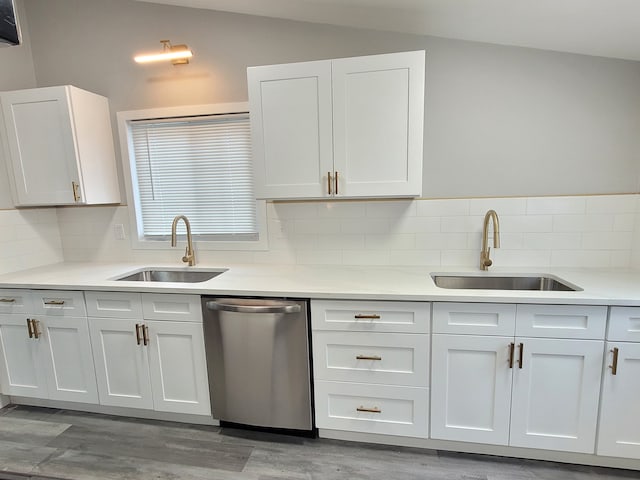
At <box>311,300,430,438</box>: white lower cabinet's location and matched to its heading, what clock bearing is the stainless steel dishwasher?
The stainless steel dishwasher is roughly at 3 o'clock from the white lower cabinet.

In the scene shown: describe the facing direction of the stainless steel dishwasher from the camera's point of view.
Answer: facing the viewer

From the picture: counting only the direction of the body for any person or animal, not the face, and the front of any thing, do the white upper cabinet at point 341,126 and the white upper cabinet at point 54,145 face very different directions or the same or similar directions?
same or similar directions

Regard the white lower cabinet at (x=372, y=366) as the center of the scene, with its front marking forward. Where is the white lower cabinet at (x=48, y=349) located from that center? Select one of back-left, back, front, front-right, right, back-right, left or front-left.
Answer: right

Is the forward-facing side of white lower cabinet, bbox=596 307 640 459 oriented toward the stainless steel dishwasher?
no

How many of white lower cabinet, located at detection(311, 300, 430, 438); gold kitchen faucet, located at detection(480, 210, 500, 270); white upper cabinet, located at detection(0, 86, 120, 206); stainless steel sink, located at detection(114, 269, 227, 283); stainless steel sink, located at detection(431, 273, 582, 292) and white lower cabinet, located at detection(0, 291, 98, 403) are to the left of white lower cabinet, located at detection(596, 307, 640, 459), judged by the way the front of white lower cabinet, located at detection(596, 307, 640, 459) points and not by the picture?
0

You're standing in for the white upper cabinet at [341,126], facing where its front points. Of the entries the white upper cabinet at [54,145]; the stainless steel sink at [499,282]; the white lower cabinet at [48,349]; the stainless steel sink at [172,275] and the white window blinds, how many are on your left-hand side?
1

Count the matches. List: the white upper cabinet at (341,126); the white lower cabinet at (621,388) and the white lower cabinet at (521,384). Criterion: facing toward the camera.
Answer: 3

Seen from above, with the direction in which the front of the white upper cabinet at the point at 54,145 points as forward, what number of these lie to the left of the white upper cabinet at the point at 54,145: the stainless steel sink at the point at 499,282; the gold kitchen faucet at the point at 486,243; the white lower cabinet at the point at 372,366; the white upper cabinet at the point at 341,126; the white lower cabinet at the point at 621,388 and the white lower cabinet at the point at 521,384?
6

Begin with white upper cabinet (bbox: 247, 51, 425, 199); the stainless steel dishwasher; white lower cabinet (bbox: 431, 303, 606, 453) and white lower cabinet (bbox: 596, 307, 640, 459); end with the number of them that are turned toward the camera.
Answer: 4

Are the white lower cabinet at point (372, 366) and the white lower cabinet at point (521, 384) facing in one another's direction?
no

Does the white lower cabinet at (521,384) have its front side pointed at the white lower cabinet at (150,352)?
no

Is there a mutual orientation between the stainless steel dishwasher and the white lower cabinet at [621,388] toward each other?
no

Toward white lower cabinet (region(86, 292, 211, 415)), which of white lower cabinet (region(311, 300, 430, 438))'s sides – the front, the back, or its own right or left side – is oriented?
right

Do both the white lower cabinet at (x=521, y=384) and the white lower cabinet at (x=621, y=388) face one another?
no

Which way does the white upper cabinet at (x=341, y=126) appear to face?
toward the camera

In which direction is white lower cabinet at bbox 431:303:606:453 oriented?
toward the camera

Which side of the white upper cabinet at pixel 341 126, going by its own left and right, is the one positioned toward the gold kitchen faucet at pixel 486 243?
left

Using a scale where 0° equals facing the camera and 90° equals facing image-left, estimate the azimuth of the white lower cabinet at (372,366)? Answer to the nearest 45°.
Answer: approximately 0°

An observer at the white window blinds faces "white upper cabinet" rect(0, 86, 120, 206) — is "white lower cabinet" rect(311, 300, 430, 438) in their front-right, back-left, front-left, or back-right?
back-left

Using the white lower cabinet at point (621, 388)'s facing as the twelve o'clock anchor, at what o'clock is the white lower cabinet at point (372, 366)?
the white lower cabinet at point (372, 366) is roughly at 2 o'clock from the white lower cabinet at point (621, 388).

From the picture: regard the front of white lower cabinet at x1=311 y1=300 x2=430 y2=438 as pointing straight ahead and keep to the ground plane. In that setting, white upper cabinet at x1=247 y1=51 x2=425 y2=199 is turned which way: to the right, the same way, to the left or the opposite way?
the same way
